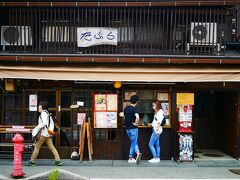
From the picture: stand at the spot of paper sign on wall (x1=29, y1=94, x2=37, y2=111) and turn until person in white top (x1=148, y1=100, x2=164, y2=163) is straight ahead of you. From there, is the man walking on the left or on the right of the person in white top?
right

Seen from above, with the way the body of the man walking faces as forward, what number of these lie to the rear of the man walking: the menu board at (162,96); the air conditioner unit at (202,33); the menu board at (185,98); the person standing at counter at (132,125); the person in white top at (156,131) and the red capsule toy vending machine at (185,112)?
6

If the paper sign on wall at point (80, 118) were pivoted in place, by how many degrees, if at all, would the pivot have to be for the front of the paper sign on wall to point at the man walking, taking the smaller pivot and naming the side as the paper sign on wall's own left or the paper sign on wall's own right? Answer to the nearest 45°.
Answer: approximately 45° to the paper sign on wall's own right

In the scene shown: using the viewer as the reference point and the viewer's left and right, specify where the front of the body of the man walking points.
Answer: facing to the left of the viewer

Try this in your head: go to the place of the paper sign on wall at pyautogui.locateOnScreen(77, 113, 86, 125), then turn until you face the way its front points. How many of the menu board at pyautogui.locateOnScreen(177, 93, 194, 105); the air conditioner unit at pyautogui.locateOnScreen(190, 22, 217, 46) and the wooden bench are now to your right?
1

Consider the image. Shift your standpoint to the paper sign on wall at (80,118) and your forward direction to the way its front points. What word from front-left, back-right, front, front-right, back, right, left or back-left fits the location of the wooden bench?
right

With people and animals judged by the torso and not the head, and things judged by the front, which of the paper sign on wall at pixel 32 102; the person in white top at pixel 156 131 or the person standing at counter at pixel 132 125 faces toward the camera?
the paper sign on wall

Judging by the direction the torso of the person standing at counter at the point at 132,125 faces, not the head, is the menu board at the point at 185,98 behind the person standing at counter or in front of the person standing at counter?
in front

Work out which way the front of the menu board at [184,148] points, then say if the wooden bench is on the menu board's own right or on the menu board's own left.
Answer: on the menu board's own right
